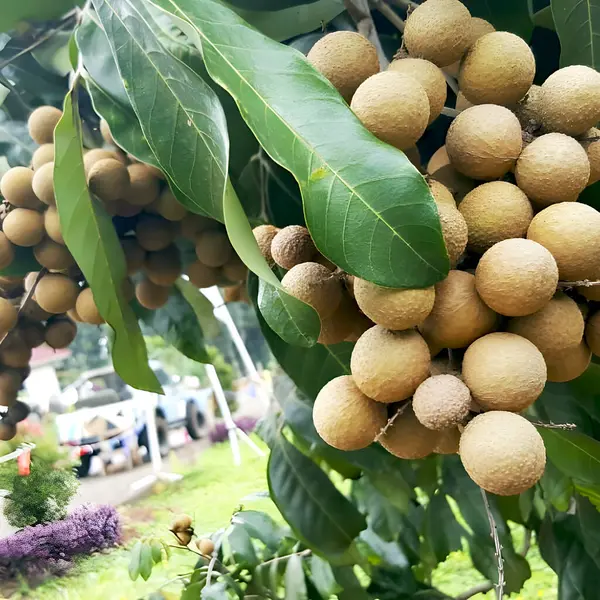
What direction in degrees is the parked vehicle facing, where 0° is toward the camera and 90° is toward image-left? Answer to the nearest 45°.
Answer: approximately 45°

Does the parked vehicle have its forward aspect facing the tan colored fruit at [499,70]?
no

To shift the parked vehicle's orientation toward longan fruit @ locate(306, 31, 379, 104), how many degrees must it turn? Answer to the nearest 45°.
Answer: approximately 45° to its left

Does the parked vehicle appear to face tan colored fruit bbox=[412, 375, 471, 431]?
no

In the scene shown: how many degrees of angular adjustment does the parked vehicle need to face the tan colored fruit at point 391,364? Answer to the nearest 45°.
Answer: approximately 45° to its left

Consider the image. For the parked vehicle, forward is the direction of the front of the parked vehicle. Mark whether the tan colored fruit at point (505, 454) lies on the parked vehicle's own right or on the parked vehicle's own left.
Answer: on the parked vehicle's own left

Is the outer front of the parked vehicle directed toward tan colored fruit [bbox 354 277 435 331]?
no

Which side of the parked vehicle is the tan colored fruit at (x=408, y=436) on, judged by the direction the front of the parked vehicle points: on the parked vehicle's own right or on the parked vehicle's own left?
on the parked vehicle's own left
